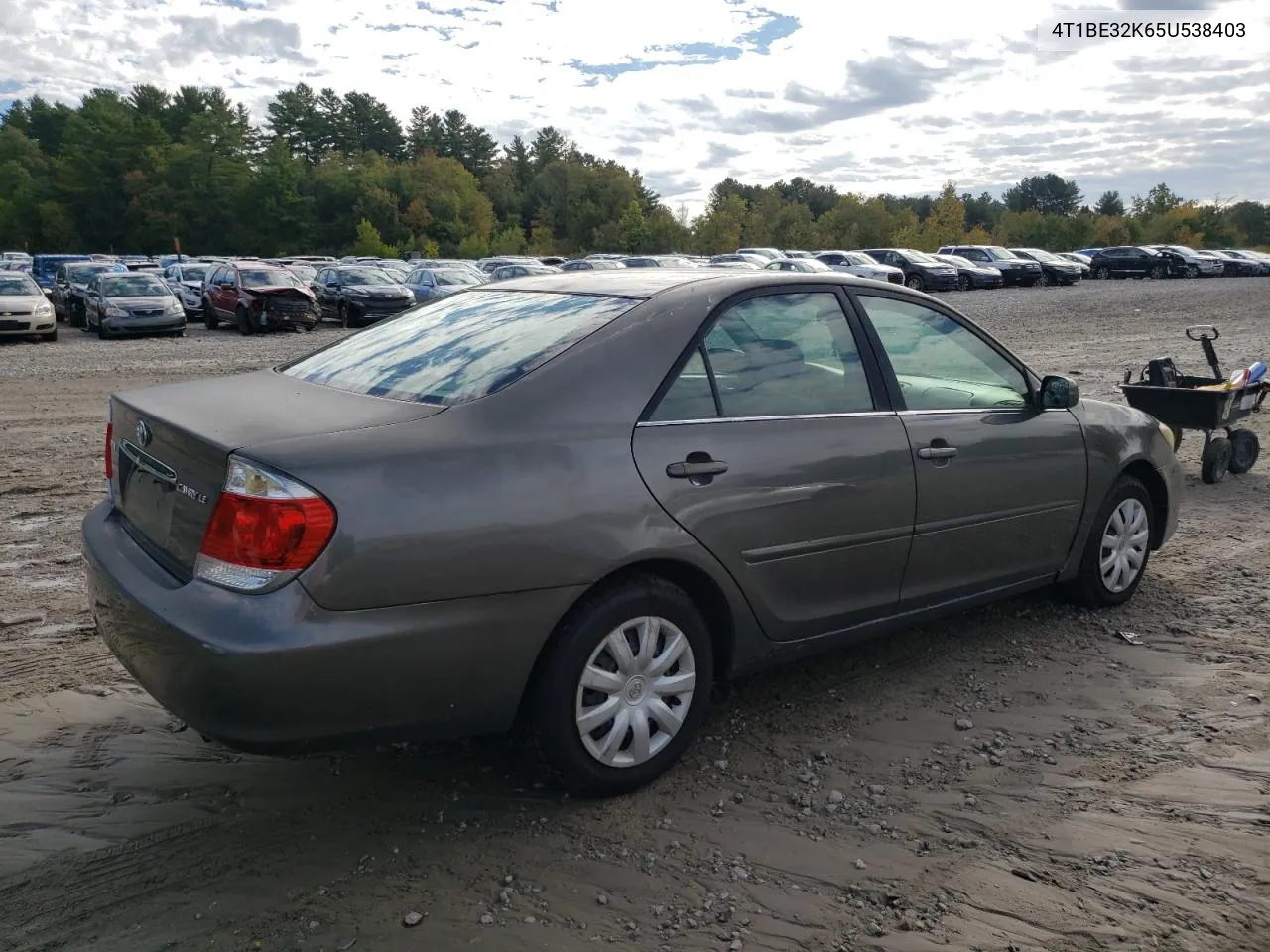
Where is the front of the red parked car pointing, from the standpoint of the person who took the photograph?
facing the viewer and to the right of the viewer

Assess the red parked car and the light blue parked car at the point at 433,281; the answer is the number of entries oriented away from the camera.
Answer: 0

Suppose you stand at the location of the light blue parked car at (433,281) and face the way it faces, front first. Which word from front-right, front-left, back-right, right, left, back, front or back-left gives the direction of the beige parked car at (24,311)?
right

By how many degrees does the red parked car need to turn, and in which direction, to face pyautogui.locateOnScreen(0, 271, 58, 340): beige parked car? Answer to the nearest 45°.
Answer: approximately 135° to its right

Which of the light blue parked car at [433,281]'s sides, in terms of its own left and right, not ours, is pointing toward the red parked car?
right

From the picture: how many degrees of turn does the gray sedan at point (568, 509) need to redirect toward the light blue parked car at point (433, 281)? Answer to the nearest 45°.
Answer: approximately 45° to its left

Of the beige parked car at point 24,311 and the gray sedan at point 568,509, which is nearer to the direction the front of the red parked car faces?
the gray sedan

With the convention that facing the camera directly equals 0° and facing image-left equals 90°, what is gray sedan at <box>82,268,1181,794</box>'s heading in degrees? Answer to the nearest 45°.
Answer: approximately 225°

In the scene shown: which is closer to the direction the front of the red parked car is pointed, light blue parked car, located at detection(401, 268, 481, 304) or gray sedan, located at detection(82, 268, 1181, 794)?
the gray sedan

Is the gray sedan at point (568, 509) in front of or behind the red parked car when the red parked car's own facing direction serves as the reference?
in front

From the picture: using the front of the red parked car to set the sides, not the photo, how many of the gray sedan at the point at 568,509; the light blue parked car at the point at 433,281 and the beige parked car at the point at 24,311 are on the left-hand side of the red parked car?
1

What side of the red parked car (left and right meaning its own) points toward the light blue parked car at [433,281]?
left

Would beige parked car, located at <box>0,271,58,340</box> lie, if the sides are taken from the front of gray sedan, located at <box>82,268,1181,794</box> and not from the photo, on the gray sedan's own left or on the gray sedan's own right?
on the gray sedan's own left

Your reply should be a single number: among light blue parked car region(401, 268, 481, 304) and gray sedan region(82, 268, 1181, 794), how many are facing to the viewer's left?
0

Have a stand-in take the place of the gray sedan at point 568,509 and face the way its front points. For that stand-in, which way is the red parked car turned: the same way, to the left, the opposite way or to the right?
to the right
